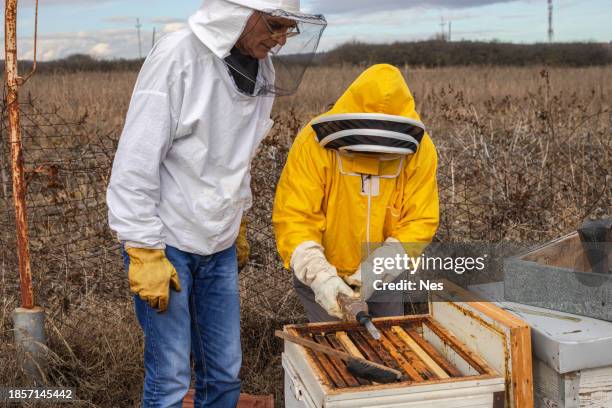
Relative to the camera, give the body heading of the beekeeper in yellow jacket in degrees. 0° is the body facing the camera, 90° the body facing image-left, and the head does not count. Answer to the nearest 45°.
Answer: approximately 0°

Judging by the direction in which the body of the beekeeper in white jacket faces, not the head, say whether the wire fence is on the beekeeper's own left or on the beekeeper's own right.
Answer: on the beekeeper's own left

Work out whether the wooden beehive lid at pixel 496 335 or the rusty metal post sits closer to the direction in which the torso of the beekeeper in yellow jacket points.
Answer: the wooden beehive lid

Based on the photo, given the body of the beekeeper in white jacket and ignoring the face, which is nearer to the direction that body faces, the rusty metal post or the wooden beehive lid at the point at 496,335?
the wooden beehive lid

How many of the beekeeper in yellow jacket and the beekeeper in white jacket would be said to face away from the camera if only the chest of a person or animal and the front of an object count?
0

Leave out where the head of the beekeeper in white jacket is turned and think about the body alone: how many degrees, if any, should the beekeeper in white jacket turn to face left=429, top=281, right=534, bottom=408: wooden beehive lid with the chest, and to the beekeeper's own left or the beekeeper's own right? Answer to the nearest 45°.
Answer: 0° — they already face it

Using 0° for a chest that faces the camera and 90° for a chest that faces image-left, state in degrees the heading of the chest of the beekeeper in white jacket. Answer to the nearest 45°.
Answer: approximately 315°

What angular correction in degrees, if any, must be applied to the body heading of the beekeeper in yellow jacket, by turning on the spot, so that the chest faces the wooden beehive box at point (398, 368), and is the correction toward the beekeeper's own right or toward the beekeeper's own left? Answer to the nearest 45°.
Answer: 0° — they already face it
